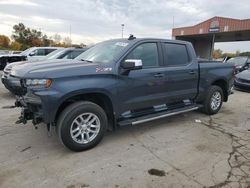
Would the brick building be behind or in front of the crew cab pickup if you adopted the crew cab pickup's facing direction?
behind

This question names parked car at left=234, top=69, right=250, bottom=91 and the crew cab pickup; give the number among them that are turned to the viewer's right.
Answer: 0

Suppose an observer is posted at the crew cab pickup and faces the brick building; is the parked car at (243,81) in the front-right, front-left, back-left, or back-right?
front-right

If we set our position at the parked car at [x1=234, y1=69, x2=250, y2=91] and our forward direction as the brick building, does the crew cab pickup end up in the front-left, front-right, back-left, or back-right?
back-left

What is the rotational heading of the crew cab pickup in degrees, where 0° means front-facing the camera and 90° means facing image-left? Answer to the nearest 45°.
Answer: approximately 45°

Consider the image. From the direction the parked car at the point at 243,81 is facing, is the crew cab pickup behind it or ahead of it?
ahead

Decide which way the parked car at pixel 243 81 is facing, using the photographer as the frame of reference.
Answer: facing the viewer and to the left of the viewer

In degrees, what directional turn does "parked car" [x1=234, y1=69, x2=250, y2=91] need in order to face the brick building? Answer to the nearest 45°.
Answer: approximately 135° to its right

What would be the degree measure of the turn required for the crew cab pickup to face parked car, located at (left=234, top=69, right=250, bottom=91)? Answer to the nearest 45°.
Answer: approximately 180°
